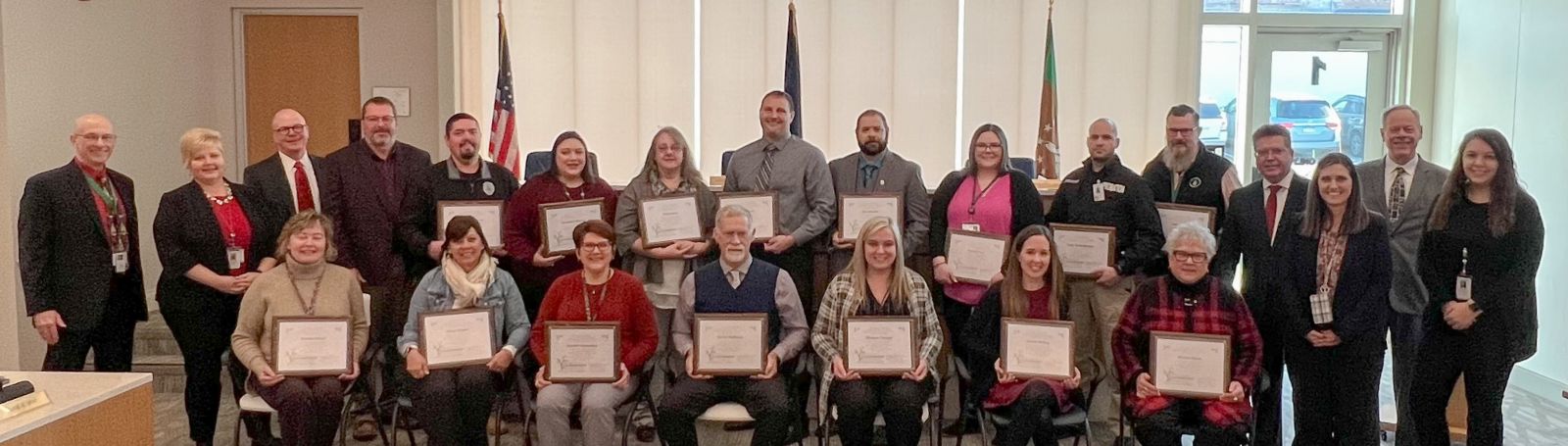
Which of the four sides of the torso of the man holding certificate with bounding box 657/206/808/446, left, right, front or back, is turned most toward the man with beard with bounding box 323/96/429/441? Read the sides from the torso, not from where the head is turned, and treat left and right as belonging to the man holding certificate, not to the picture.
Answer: right

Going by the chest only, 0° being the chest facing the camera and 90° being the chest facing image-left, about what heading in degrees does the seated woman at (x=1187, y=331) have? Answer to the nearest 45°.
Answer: approximately 0°

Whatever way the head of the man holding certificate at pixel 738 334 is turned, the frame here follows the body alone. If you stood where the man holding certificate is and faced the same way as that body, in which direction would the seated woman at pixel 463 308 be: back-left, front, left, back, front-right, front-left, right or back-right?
right

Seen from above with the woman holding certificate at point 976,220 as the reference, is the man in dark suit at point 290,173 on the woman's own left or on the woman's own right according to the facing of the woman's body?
on the woman's own right

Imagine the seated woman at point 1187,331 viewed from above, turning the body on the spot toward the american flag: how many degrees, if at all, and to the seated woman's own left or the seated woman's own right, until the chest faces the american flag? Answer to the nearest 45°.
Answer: approximately 90° to the seated woman's own right

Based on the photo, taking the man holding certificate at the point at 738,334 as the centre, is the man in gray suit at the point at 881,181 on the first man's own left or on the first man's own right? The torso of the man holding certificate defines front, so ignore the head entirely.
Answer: on the first man's own left

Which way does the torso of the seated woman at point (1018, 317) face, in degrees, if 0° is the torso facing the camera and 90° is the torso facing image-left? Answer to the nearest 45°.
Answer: approximately 0°

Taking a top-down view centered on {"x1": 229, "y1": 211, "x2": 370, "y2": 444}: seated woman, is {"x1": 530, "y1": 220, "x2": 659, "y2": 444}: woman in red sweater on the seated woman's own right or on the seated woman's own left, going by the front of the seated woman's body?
on the seated woman's own left
